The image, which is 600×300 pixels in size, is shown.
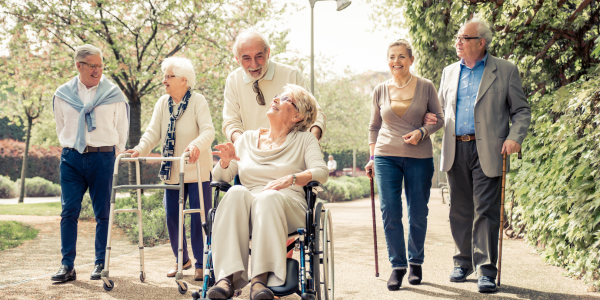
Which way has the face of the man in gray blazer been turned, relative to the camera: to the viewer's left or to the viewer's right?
to the viewer's left

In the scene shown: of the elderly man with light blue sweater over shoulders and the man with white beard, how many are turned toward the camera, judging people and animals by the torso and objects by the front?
2

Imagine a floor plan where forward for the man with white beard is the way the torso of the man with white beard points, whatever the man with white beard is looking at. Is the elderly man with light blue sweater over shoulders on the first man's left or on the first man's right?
on the first man's right

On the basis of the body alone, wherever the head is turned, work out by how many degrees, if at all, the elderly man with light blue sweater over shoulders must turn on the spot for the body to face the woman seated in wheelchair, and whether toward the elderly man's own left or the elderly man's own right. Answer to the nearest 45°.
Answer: approximately 45° to the elderly man's own left

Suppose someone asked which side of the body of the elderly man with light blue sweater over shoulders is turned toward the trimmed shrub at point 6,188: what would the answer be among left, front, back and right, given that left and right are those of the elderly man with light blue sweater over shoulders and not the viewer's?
back

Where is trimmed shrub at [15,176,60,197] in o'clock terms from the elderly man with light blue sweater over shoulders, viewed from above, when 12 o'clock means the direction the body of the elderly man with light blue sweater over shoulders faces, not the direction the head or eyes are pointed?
The trimmed shrub is roughly at 6 o'clock from the elderly man with light blue sweater over shoulders.

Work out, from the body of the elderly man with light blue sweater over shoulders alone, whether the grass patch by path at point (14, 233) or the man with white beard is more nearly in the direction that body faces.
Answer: the man with white beard

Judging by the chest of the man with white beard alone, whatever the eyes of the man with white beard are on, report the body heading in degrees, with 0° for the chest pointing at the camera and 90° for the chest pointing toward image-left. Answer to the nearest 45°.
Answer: approximately 0°

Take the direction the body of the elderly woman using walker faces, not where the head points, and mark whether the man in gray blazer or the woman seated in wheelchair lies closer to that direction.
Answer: the woman seated in wheelchair

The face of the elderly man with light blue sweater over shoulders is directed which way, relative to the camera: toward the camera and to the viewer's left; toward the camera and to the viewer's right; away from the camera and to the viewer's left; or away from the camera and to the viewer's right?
toward the camera and to the viewer's right

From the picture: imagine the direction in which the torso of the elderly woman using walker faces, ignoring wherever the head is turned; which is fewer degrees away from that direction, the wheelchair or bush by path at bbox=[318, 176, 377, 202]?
the wheelchair

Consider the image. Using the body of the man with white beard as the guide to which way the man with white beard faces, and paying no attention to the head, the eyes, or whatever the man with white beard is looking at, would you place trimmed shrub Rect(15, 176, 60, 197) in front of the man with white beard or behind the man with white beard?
behind

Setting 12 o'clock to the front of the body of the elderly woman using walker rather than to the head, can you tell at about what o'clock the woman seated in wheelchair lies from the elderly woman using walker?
The woman seated in wheelchair is roughly at 10 o'clock from the elderly woman using walker.

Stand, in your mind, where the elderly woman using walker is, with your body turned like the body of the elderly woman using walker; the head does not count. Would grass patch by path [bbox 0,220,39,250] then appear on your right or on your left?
on your right
